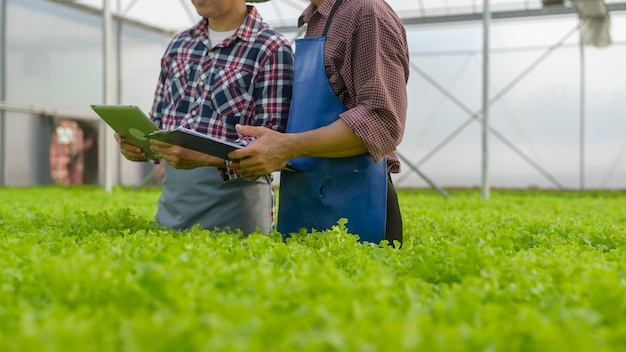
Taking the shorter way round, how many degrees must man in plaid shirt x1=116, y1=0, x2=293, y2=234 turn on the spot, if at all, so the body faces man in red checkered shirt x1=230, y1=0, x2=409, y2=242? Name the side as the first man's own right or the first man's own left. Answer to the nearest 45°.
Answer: approximately 90° to the first man's own left

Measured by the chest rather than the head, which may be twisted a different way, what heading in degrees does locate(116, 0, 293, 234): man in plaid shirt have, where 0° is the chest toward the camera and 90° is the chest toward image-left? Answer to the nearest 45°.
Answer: approximately 45°
